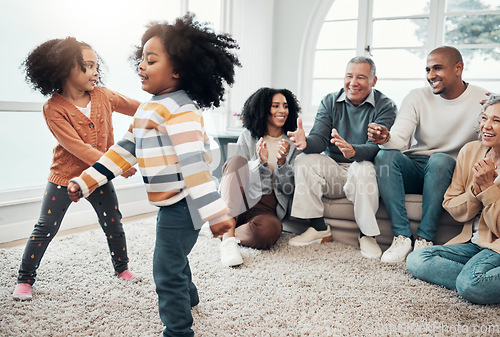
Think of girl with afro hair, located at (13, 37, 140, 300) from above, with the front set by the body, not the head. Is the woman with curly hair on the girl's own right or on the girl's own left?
on the girl's own left

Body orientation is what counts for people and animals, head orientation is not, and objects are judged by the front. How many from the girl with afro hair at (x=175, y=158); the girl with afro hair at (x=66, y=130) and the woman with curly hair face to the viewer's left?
1

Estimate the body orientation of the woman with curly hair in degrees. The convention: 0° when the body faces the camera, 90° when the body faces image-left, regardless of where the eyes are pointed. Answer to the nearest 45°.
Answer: approximately 0°

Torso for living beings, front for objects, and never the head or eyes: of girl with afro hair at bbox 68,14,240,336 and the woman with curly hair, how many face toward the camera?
1

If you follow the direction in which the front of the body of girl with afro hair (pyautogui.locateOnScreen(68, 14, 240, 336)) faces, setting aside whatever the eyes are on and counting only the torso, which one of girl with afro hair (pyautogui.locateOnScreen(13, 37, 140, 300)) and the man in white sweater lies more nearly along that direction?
the girl with afro hair

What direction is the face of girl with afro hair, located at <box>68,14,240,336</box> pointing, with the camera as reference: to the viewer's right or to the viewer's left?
to the viewer's left

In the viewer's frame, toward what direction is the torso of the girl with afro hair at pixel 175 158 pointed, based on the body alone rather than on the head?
to the viewer's left

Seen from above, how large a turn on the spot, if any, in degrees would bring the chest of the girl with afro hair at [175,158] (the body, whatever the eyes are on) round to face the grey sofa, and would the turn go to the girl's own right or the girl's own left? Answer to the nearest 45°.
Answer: approximately 135° to the girl's own right

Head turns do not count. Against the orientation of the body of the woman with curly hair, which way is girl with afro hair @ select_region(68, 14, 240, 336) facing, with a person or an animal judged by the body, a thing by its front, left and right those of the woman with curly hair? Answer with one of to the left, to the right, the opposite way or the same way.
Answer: to the right

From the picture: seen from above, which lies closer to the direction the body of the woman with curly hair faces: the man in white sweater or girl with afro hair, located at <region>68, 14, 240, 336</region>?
the girl with afro hair

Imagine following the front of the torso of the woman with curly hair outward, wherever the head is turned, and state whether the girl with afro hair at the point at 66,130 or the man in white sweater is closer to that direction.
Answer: the girl with afro hair

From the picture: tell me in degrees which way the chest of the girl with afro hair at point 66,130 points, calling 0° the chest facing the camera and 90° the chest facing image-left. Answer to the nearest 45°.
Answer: approximately 315°

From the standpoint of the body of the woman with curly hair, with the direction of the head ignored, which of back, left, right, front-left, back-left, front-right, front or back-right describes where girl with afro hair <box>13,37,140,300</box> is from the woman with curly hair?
front-right
